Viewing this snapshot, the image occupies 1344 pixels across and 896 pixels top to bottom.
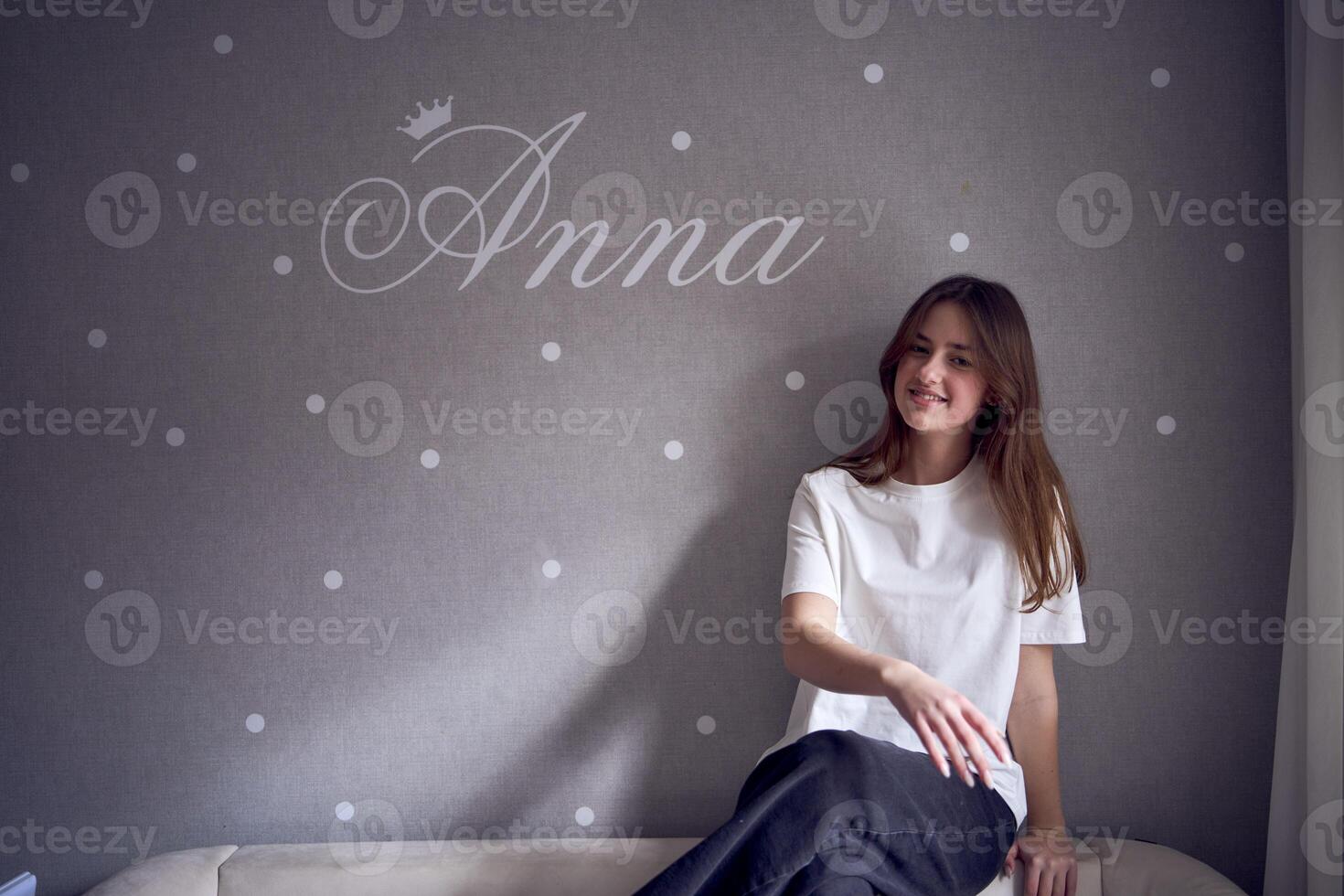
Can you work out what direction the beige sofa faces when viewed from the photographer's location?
facing the viewer

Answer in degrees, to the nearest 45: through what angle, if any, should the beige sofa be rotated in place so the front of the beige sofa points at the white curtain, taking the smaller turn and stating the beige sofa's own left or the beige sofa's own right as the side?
approximately 90° to the beige sofa's own left

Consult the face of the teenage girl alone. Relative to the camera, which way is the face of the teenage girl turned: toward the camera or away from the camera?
toward the camera
